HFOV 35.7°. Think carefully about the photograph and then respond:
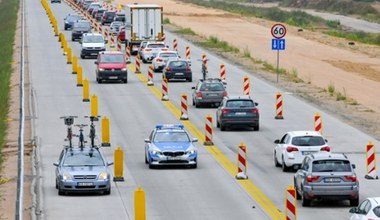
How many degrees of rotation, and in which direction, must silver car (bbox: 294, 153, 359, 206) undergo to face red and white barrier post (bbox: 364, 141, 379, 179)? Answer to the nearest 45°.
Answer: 0° — it already faces it

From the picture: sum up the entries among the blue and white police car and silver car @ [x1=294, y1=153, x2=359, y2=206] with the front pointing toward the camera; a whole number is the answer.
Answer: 1

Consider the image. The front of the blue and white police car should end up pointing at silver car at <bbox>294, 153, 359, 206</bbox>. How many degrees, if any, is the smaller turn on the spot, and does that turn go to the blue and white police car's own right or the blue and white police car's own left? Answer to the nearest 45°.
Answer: approximately 45° to the blue and white police car's own left

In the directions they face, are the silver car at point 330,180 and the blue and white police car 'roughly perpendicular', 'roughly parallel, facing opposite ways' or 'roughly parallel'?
roughly parallel, facing opposite ways

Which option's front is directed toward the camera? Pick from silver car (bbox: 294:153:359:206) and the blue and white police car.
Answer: the blue and white police car

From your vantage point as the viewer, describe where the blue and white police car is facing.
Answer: facing the viewer

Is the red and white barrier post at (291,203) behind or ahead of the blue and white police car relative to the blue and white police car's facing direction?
ahead

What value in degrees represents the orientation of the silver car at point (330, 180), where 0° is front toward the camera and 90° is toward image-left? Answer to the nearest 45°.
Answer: approximately 180°

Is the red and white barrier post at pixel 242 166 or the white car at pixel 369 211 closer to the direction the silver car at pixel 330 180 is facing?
the red and white barrier post

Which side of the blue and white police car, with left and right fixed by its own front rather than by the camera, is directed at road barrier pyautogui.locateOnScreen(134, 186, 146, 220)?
front

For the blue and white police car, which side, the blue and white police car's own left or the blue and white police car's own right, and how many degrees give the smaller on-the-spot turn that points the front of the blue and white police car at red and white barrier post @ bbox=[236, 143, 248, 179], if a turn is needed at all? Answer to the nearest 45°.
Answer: approximately 45° to the blue and white police car's own left

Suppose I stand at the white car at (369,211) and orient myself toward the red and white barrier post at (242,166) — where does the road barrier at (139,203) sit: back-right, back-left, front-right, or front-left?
front-left

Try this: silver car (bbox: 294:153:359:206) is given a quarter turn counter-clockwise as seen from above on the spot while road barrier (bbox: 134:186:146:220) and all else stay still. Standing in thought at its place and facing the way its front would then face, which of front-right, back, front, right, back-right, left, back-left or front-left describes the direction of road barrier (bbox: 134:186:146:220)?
front-left

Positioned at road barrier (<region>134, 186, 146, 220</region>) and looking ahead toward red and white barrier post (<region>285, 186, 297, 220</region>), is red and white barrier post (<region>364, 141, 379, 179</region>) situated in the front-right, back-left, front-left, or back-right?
front-left
